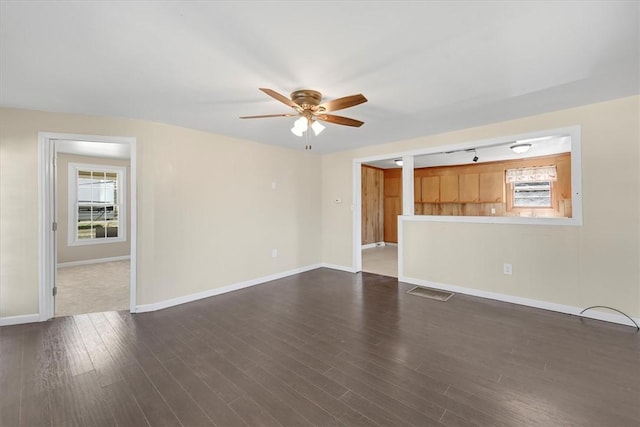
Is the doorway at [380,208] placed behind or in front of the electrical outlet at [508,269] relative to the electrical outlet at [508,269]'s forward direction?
behind

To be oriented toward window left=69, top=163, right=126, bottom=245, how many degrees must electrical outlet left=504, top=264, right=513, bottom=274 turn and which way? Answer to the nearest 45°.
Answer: approximately 90° to its right

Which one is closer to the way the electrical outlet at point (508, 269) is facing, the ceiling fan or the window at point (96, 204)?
the ceiling fan

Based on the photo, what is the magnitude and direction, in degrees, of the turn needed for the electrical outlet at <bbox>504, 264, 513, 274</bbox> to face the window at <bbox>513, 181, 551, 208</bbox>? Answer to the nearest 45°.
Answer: approximately 180°

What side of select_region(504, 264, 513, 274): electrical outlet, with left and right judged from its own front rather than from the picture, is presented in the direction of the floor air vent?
right

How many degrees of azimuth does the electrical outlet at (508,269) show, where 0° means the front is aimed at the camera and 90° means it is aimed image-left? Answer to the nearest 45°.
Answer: approximately 0°

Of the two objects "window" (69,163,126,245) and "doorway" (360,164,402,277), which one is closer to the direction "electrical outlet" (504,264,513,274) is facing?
the window

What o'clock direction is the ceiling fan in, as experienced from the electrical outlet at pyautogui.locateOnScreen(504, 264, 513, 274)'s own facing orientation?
The ceiling fan is roughly at 1 o'clock from the electrical outlet.

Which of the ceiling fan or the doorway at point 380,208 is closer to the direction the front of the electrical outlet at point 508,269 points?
the ceiling fan
